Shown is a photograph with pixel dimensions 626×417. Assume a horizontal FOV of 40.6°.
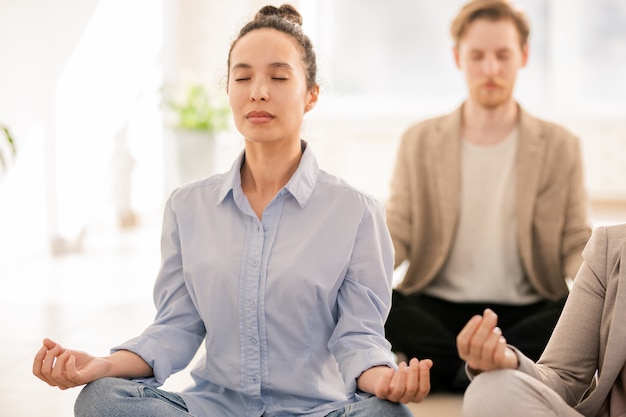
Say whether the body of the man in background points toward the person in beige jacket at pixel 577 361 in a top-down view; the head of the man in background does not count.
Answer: yes

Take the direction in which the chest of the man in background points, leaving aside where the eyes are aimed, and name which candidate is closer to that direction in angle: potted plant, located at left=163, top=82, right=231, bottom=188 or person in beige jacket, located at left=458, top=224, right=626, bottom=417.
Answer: the person in beige jacket

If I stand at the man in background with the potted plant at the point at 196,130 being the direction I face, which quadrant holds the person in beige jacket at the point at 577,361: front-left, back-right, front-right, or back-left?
back-left

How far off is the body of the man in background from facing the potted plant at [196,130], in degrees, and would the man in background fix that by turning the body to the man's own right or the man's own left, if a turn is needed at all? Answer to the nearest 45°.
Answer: approximately 135° to the man's own right

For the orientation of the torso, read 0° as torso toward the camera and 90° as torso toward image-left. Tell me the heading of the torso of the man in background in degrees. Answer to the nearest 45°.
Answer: approximately 0°
